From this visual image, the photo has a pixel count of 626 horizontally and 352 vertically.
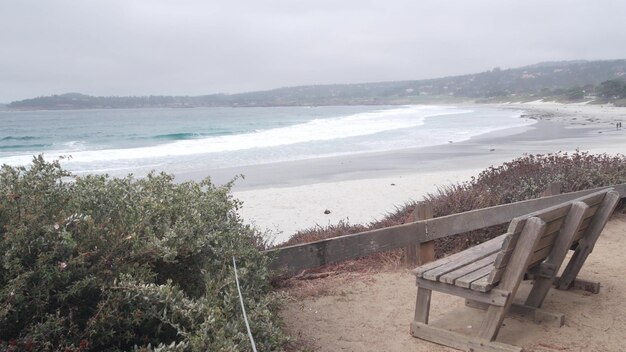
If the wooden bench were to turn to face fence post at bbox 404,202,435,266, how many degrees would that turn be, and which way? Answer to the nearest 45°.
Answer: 0° — it already faces it

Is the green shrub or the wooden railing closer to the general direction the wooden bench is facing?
the wooden railing

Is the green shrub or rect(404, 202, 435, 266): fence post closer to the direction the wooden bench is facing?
the fence post

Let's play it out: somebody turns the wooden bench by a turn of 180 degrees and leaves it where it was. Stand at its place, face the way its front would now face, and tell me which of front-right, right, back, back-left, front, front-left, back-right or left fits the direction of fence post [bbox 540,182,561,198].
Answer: back-left

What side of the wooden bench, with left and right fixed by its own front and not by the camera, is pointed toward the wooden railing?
front

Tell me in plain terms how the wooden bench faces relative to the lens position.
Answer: facing away from the viewer and to the left of the viewer

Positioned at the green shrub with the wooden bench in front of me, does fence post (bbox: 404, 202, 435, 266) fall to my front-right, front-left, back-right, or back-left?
front-left
